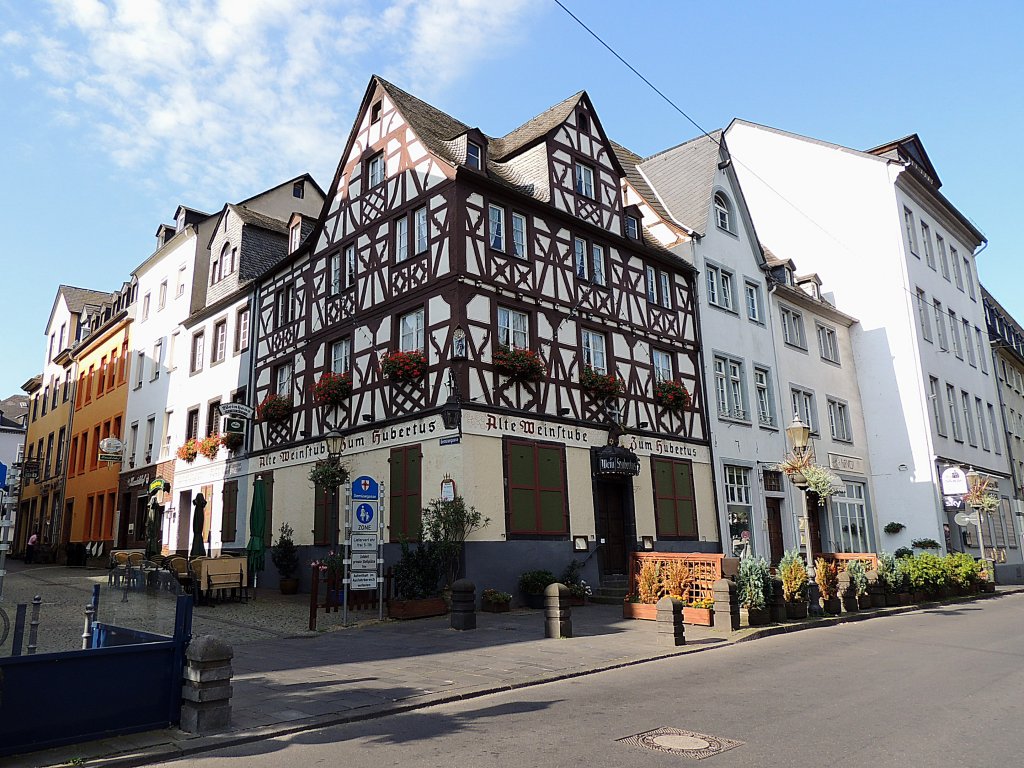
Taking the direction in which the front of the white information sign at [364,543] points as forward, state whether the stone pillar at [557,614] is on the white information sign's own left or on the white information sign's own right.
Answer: on the white information sign's own left

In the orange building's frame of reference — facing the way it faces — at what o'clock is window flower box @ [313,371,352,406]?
The window flower box is roughly at 10 o'clock from the orange building.

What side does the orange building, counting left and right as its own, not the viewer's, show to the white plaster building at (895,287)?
left

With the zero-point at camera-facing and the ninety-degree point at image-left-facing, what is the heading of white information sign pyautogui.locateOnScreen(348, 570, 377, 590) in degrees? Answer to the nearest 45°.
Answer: approximately 0°

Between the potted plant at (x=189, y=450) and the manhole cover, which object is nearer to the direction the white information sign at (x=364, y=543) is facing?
the manhole cover

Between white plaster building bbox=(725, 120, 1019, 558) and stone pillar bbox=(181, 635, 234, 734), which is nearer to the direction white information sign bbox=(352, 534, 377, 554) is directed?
the stone pillar

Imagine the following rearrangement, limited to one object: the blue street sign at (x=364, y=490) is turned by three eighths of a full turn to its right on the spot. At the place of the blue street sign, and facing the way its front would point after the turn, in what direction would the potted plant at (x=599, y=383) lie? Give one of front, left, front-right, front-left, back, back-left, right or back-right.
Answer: right
